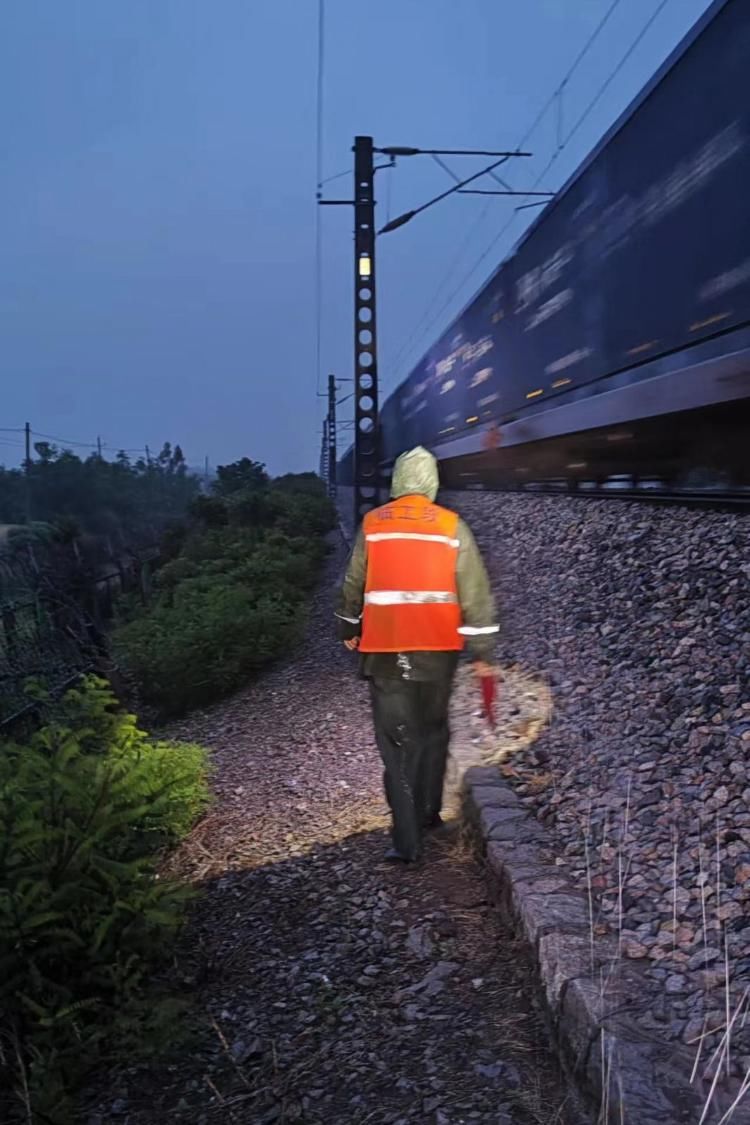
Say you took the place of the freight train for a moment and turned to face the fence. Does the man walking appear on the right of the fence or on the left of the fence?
left

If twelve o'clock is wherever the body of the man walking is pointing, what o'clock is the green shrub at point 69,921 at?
The green shrub is roughly at 8 o'clock from the man walking.

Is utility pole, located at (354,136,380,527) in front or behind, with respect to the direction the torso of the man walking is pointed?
in front

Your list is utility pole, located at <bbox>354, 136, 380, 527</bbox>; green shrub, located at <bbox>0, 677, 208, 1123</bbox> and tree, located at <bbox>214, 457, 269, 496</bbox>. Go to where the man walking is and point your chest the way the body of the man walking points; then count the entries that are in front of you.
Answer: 2

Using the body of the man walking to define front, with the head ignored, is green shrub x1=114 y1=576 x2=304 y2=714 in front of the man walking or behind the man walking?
in front

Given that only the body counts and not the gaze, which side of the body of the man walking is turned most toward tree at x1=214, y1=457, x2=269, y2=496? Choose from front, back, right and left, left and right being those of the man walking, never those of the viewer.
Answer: front

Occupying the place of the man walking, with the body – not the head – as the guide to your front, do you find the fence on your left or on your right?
on your left

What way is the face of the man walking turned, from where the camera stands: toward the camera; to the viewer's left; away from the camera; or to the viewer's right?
away from the camera

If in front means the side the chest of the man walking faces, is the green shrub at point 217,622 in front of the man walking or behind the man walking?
in front

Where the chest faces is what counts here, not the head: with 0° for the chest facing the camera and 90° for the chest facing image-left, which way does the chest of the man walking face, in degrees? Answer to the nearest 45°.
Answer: approximately 180°
